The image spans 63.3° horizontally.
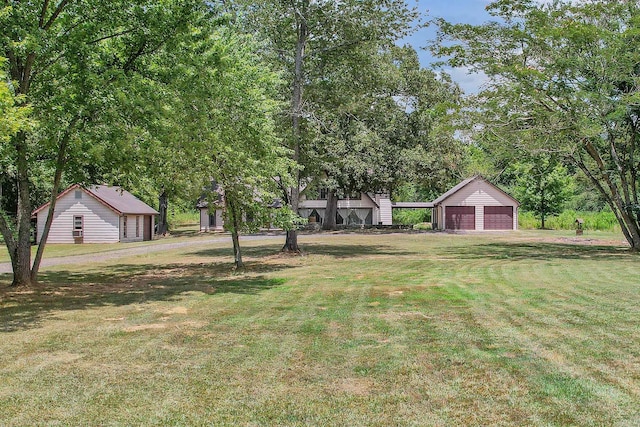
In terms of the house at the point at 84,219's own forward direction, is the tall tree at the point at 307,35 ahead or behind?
ahead

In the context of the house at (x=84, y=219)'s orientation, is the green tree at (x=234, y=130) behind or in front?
in front

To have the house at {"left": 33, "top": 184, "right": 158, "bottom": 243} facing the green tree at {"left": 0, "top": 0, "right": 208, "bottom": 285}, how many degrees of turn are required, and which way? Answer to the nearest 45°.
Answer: approximately 45° to its right

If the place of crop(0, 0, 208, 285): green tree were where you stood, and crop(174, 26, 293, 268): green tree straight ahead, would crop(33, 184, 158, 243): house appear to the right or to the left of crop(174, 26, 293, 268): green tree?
left

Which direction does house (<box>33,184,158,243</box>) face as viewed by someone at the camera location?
facing the viewer and to the right of the viewer
